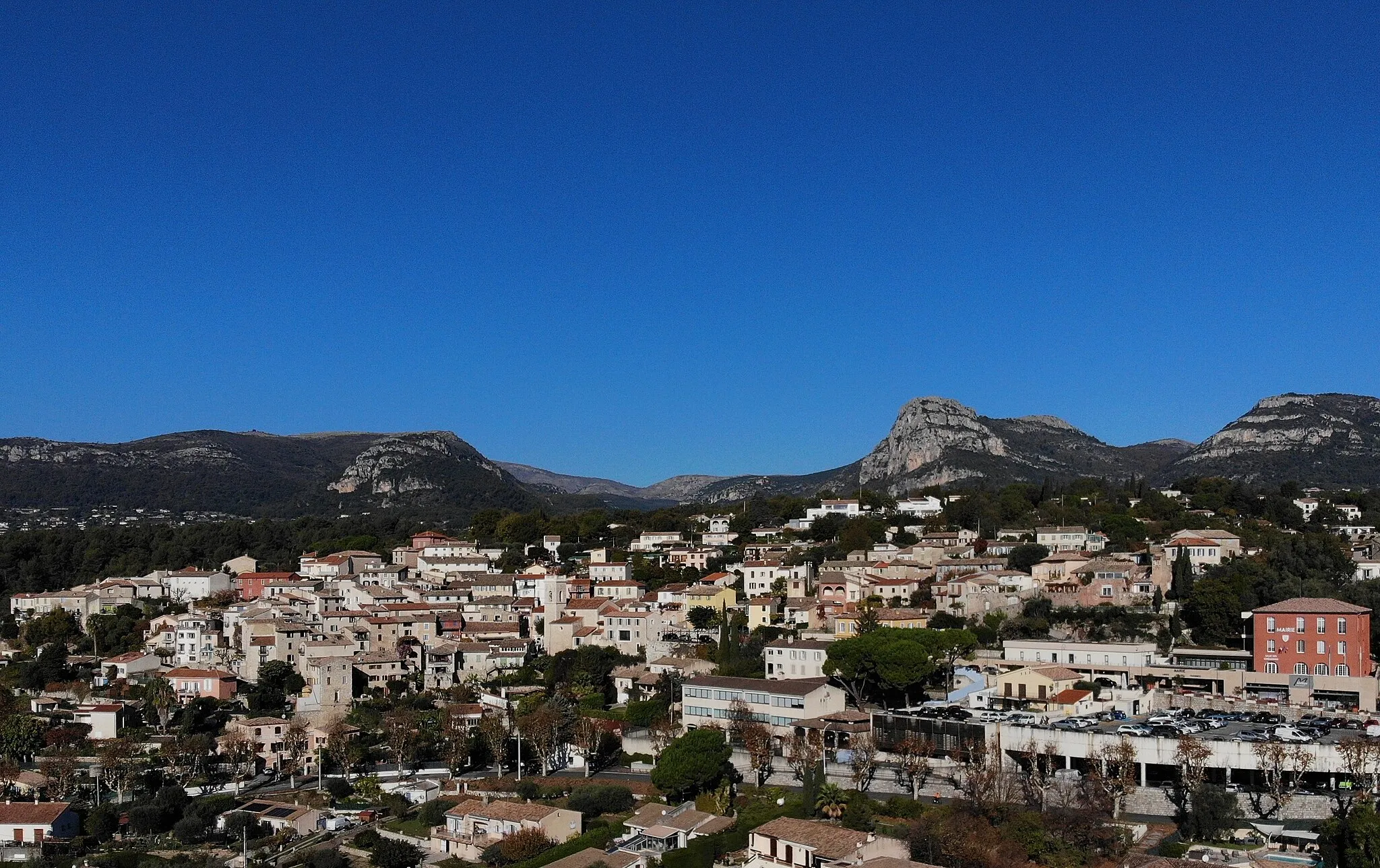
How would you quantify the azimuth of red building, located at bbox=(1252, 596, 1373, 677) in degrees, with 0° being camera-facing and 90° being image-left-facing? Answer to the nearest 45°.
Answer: approximately 0°

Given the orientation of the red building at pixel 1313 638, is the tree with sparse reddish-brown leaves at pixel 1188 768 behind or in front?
in front

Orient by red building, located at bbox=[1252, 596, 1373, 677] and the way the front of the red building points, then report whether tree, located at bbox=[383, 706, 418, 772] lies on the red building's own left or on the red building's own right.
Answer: on the red building's own right

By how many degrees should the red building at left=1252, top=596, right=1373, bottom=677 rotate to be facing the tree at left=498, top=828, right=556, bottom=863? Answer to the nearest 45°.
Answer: approximately 45° to its right

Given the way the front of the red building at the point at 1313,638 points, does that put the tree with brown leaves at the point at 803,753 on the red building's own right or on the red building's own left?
on the red building's own right

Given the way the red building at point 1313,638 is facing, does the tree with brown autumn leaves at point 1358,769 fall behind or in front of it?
in front

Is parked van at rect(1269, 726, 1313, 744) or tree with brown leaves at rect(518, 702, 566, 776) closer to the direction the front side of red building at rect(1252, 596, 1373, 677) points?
the parked van

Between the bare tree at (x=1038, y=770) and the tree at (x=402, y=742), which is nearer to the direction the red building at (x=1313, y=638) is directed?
the bare tree

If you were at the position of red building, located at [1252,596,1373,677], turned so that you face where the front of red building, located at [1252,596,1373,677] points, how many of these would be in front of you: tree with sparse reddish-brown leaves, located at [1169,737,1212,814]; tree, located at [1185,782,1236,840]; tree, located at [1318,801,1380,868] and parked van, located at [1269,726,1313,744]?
4

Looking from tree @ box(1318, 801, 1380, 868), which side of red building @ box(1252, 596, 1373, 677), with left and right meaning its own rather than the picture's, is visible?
front

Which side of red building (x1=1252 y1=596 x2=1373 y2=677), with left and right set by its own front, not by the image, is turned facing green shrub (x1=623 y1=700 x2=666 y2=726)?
right

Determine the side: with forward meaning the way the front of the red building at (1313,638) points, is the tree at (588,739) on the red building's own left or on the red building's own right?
on the red building's own right

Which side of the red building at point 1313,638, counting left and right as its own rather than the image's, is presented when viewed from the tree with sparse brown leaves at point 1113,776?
front

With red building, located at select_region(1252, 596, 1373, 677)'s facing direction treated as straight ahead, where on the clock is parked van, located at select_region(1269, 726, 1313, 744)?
The parked van is roughly at 12 o'clock from the red building.

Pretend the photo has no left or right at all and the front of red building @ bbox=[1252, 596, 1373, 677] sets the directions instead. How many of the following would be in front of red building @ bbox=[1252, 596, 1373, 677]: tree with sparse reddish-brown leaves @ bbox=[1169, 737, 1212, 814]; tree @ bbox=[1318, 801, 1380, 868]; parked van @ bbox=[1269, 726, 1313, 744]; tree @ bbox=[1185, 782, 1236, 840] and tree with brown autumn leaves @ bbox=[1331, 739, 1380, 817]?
5

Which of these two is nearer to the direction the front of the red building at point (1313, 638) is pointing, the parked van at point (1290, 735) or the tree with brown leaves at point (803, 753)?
the parked van

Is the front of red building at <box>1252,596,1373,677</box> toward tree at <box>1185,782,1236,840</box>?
yes

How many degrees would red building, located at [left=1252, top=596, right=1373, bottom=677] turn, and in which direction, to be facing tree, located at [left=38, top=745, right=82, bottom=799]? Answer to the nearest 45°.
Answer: approximately 45° to its right

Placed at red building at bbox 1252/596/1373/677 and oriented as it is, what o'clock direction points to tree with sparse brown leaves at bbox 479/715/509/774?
The tree with sparse brown leaves is roughly at 2 o'clock from the red building.
